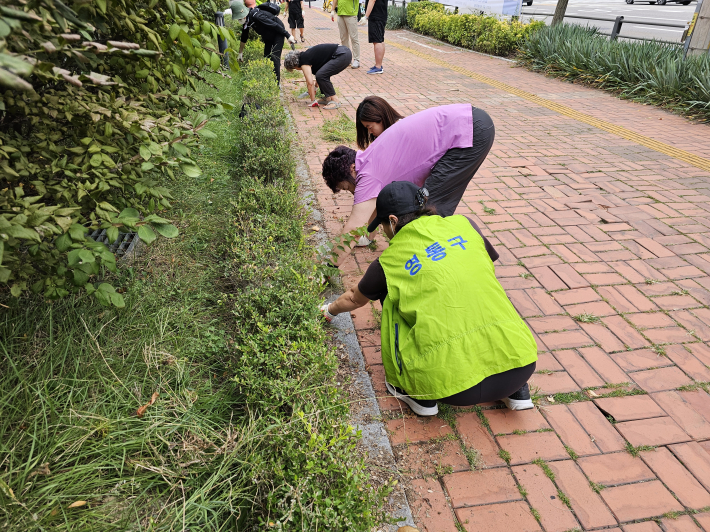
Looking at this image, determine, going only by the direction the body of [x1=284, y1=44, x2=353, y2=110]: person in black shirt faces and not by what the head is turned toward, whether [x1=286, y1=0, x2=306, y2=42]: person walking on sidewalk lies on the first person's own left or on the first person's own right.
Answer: on the first person's own right

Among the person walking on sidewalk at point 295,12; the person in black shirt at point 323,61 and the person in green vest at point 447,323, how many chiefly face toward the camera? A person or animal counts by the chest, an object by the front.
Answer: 1

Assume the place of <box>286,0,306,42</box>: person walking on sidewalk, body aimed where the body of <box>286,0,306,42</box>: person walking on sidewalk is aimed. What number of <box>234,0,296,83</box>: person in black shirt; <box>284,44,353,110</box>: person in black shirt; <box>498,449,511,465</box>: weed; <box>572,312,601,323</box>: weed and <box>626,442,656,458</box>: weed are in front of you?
5

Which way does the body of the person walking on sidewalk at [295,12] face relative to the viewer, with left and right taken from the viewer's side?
facing the viewer

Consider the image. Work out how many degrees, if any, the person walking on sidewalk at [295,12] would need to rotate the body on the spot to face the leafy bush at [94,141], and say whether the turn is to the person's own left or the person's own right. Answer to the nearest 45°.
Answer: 0° — they already face it

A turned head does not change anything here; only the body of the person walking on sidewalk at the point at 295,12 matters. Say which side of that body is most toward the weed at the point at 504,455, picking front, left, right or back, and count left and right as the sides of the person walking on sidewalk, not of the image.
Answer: front

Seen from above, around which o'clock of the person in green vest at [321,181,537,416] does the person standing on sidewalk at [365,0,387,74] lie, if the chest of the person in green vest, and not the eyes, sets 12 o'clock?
The person standing on sidewalk is roughly at 1 o'clock from the person in green vest.

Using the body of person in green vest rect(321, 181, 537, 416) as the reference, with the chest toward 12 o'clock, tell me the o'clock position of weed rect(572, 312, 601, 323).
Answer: The weed is roughly at 3 o'clock from the person in green vest.

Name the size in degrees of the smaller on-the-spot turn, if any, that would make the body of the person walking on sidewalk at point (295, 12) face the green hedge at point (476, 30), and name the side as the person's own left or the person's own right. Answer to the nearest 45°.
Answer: approximately 90° to the person's own left

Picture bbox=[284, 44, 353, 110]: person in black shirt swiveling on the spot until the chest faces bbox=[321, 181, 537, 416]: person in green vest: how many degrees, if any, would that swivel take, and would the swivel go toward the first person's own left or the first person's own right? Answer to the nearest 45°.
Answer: approximately 90° to the first person's own left

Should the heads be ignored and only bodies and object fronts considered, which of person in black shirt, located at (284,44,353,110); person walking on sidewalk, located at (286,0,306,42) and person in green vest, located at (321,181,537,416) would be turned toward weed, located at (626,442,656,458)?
the person walking on sidewalk

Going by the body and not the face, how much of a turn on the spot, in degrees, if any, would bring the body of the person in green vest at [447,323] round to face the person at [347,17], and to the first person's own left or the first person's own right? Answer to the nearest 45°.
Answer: approximately 45° to the first person's own right

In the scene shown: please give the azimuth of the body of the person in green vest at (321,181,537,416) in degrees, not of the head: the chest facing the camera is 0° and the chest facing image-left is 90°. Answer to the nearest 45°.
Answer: approximately 135°

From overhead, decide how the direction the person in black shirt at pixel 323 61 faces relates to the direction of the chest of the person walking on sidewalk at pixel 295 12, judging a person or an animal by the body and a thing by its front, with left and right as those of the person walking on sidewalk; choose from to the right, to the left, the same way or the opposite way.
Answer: to the right

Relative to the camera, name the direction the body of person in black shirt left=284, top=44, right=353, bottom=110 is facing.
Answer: to the viewer's left

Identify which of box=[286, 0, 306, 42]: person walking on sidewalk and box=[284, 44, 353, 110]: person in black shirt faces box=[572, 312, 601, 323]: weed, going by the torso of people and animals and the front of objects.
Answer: the person walking on sidewalk

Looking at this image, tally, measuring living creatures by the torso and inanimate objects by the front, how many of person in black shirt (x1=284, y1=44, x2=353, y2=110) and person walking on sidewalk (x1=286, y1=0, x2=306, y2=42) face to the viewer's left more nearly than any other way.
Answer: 1

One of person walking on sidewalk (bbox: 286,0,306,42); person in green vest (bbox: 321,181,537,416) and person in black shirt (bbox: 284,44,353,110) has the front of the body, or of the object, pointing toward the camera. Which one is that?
the person walking on sidewalk

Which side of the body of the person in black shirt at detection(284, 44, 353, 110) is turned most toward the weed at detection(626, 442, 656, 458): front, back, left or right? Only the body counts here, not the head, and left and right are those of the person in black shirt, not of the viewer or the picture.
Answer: left
